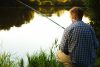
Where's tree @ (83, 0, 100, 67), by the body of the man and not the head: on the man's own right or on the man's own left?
on the man's own right

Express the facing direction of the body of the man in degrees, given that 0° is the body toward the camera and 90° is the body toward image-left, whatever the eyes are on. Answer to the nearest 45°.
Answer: approximately 135°
